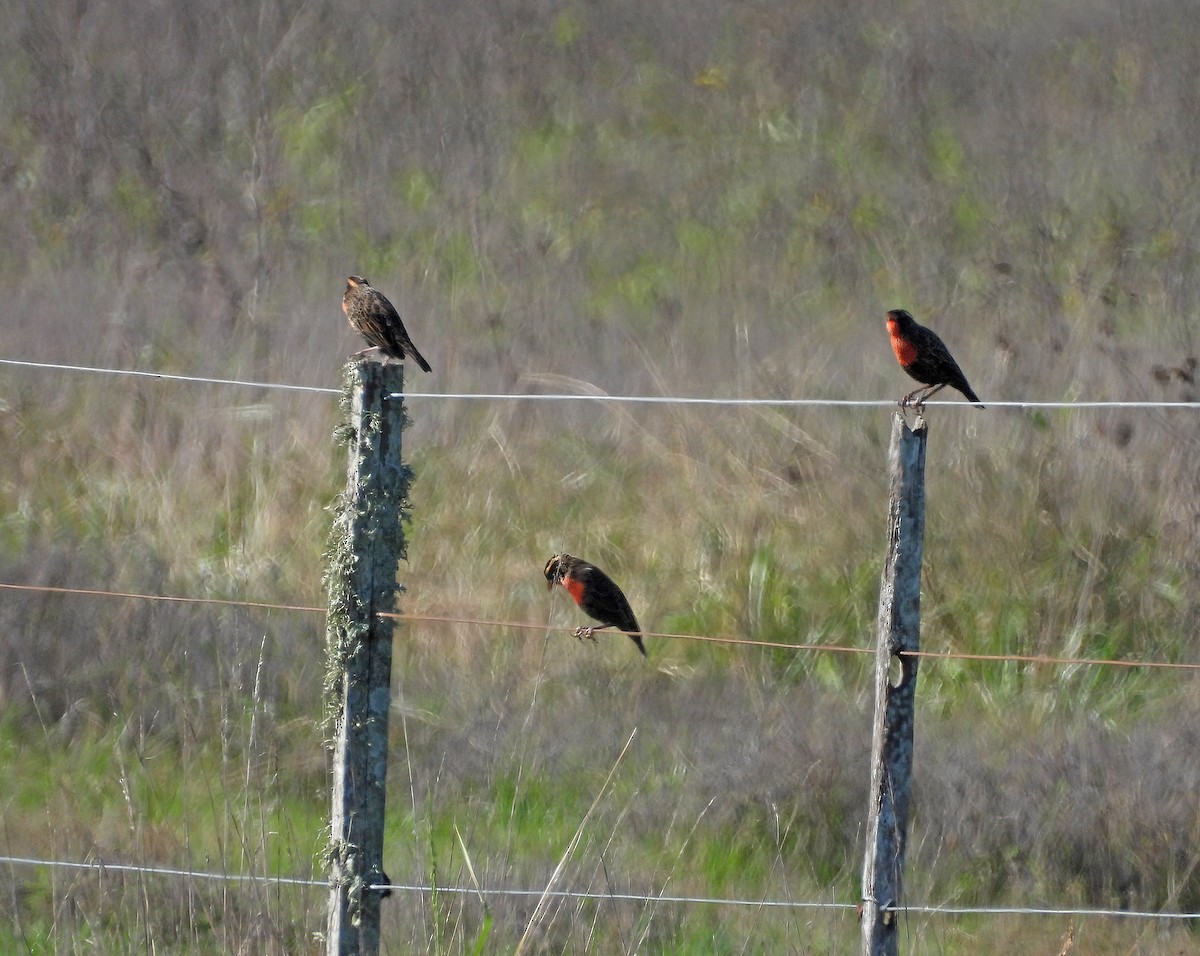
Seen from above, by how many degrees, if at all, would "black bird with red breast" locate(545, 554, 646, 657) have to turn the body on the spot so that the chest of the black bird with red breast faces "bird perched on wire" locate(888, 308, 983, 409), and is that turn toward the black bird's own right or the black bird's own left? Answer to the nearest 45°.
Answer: approximately 180°

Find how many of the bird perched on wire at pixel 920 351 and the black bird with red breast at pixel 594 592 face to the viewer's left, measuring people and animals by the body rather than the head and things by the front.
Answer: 2

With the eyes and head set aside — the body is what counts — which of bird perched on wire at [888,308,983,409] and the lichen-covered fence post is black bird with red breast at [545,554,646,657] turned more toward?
the lichen-covered fence post

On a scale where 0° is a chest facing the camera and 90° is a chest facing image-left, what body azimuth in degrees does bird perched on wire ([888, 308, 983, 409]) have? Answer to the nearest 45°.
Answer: approximately 90°

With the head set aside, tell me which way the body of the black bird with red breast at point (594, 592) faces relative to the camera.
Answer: to the viewer's left

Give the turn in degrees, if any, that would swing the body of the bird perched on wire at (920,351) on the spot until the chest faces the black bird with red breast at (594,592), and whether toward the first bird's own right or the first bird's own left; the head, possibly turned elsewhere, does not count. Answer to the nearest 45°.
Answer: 0° — it already faces it

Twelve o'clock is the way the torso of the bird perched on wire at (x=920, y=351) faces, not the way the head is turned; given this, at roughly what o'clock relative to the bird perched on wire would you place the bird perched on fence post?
The bird perched on fence post is roughly at 12 o'clock from the bird perched on wire.
